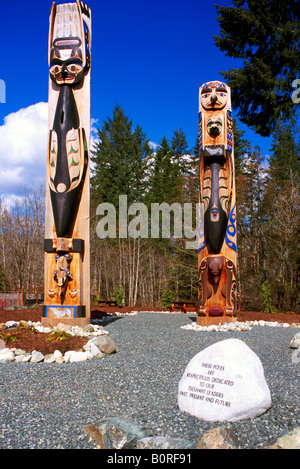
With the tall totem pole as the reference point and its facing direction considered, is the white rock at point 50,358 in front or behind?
in front

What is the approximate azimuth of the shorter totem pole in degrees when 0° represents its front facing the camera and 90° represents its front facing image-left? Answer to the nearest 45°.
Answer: approximately 0°

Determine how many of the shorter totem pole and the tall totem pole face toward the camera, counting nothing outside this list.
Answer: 2

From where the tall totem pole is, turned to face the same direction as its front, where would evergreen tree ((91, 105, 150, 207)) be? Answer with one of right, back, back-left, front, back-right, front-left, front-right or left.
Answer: back

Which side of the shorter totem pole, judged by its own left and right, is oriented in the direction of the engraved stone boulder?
front

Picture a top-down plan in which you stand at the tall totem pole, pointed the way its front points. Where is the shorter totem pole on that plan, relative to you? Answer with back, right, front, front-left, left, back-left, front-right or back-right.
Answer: left

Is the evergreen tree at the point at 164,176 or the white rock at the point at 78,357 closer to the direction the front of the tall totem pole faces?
the white rock

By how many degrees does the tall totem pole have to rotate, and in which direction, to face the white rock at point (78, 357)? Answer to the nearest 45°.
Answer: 0° — it already faces it

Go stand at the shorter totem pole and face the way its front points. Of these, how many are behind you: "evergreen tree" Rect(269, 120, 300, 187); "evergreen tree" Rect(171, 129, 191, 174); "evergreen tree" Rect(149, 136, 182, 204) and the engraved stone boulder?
3

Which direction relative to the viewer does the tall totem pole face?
toward the camera

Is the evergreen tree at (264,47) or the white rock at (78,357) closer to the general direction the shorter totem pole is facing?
the white rock

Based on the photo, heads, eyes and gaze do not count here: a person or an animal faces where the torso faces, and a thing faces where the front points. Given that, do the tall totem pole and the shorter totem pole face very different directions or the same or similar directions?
same or similar directions

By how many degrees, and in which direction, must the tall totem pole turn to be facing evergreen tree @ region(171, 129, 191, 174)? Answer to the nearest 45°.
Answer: approximately 180°
